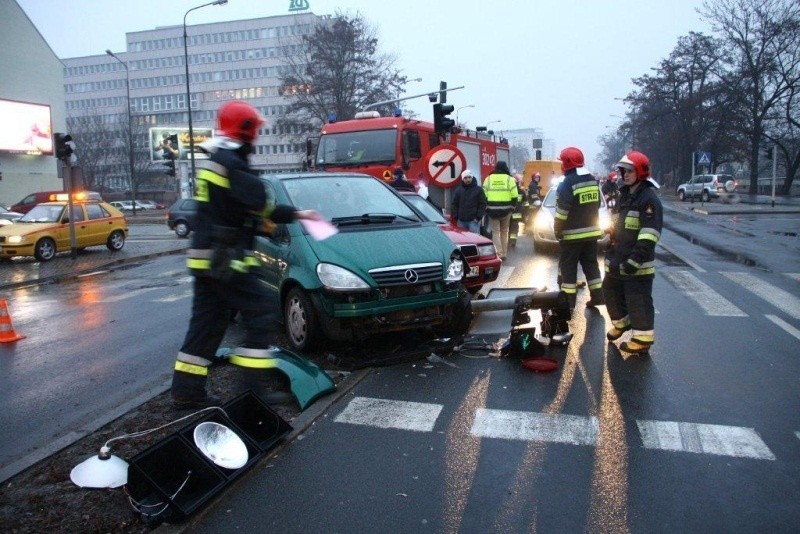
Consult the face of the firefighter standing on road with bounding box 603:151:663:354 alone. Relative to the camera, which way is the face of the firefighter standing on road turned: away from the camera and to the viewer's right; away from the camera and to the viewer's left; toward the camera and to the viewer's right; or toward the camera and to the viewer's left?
toward the camera and to the viewer's left

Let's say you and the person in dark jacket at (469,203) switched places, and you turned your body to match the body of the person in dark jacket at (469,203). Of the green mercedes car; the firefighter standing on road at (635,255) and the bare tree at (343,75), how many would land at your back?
1

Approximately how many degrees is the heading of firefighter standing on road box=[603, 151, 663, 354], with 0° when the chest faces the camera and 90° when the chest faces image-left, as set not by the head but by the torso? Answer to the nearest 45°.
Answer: approximately 45°

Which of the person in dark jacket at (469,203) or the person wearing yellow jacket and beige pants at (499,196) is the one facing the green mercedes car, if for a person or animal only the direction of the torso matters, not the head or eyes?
the person in dark jacket

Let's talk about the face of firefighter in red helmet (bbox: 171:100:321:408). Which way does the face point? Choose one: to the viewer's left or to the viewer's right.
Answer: to the viewer's right

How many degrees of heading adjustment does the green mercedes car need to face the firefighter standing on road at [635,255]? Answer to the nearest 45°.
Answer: approximately 45° to its left

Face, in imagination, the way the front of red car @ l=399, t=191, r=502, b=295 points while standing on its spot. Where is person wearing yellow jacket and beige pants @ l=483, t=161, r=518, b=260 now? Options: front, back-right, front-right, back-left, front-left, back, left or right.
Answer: back-left

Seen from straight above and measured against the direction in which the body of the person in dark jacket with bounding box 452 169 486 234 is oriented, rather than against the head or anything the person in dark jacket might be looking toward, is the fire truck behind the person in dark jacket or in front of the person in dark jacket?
behind
